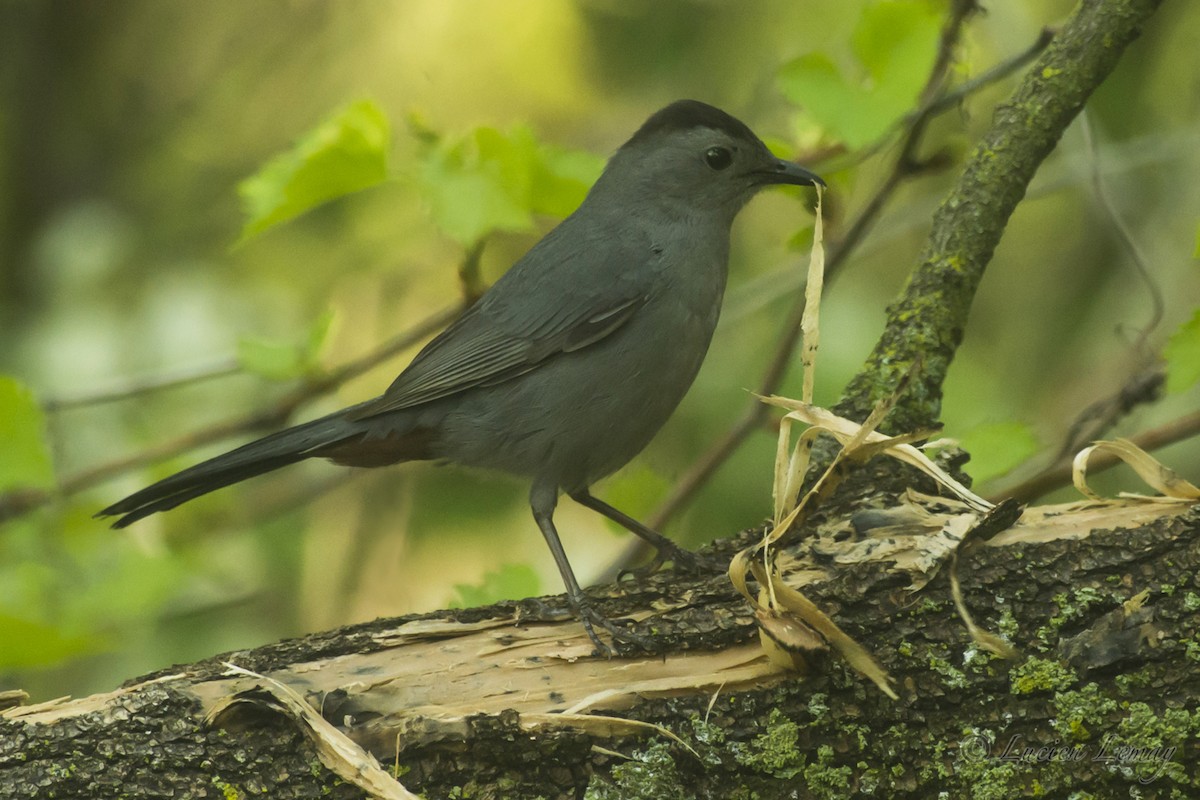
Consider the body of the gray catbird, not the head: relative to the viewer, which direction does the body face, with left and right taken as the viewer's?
facing to the right of the viewer

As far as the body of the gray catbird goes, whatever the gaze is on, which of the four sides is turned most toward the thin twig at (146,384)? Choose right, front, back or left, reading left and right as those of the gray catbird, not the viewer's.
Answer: back

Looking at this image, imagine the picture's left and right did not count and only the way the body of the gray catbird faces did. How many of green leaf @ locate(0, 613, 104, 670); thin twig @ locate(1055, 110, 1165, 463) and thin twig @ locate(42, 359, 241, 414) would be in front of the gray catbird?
1

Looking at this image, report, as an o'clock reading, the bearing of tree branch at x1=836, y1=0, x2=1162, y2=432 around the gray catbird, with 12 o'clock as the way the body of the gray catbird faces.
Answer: The tree branch is roughly at 1 o'clock from the gray catbird.
